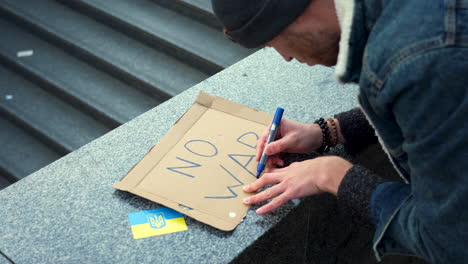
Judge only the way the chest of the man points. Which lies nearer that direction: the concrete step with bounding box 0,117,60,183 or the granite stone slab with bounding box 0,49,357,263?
the granite stone slab

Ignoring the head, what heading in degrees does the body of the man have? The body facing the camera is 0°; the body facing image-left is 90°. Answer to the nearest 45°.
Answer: approximately 90°

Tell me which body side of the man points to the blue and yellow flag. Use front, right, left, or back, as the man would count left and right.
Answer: front

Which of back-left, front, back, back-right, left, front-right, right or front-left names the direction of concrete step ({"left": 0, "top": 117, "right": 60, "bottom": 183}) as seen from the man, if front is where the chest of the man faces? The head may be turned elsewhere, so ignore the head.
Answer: front-right

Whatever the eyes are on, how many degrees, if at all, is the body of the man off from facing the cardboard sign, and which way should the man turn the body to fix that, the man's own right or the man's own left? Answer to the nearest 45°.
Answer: approximately 45° to the man's own right

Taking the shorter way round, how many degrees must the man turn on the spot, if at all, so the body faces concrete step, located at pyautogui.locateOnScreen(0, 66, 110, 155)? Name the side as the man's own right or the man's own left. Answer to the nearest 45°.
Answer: approximately 45° to the man's own right

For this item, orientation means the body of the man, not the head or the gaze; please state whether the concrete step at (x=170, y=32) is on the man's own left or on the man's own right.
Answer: on the man's own right

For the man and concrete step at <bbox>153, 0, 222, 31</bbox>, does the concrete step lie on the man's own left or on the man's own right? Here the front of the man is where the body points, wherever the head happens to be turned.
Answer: on the man's own right

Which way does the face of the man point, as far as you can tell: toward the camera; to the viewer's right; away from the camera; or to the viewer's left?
to the viewer's left

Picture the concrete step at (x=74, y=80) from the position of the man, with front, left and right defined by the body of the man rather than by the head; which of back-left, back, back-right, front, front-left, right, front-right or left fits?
front-right
